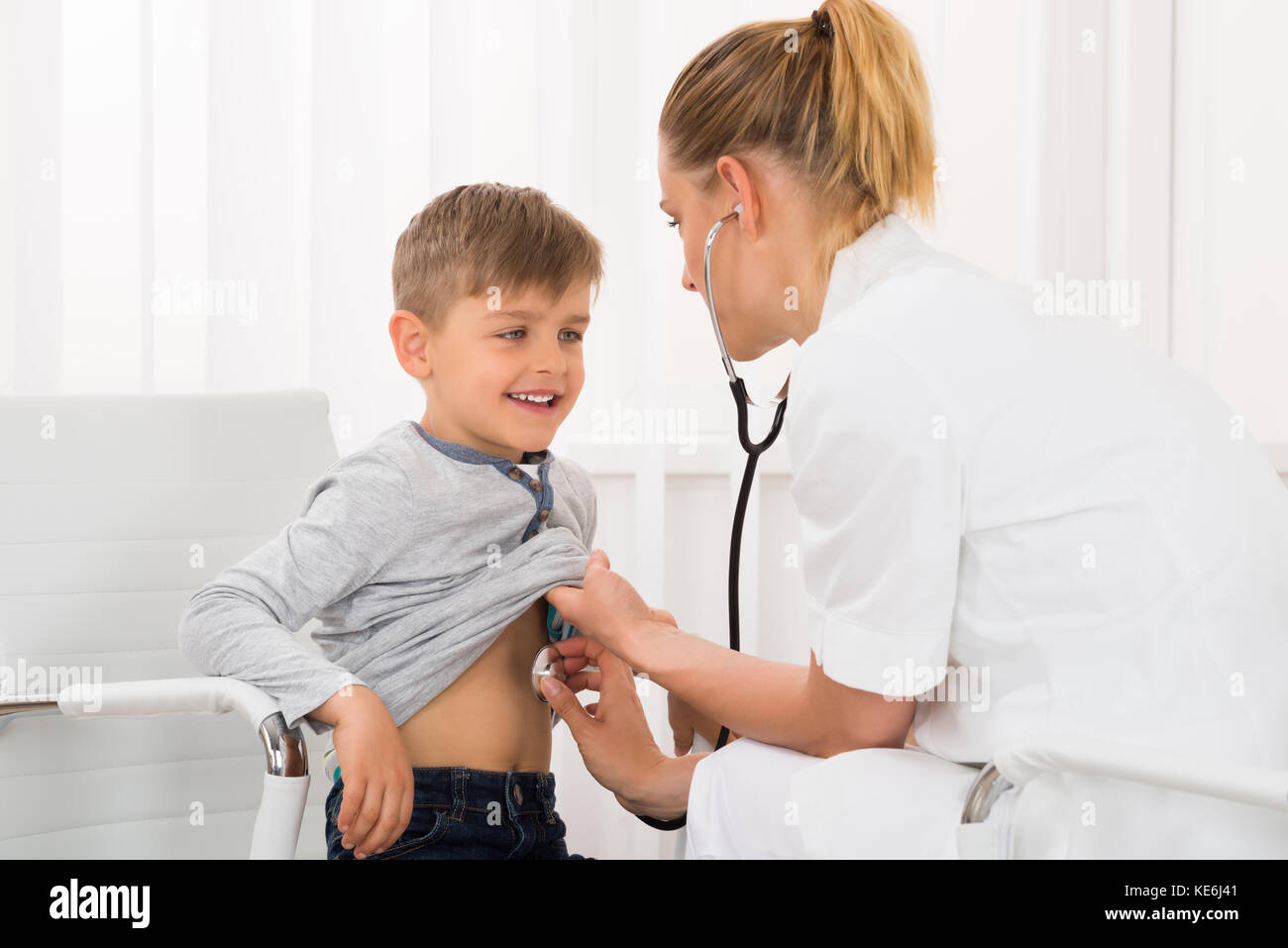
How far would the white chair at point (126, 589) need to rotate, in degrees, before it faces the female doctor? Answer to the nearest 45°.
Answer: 0° — it already faces them

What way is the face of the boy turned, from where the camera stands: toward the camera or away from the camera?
toward the camera

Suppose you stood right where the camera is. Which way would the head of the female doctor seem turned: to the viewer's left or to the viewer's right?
to the viewer's left

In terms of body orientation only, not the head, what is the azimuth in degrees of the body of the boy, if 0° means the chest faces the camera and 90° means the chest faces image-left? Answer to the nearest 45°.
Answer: approximately 315°

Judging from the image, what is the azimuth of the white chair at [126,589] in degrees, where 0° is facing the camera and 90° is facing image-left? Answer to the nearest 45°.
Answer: approximately 315°
